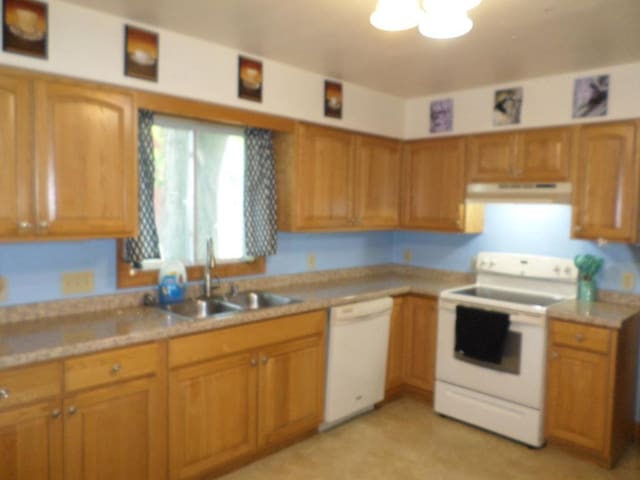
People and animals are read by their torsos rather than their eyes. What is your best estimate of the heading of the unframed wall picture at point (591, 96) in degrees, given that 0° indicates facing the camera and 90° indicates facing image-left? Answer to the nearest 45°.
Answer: approximately 0°

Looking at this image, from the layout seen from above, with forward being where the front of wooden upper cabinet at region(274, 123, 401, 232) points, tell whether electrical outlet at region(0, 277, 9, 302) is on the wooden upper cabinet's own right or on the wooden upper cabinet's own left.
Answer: on the wooden upper cabinet's own right

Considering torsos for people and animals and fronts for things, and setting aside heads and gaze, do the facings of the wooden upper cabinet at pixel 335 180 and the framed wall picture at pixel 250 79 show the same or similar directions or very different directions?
same or similar directions

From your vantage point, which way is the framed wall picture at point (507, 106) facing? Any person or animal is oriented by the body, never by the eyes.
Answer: toward the camera

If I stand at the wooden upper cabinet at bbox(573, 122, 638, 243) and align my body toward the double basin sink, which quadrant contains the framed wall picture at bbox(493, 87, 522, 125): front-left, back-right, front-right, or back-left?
front-right

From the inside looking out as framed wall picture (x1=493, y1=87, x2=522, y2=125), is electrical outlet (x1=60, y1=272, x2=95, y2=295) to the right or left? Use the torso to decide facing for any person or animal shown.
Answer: on its right

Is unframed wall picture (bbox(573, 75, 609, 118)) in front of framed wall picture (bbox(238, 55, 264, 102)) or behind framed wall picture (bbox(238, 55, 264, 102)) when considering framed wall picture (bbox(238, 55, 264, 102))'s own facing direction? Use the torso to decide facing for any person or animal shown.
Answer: in front

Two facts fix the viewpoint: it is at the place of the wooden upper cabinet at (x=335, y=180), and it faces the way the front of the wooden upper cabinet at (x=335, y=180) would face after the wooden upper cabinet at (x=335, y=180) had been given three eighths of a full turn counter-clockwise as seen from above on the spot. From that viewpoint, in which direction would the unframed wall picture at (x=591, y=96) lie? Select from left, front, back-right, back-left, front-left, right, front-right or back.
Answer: right

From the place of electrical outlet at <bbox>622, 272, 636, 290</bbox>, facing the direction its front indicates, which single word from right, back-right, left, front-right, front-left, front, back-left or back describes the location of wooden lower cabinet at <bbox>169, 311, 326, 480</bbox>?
front-right

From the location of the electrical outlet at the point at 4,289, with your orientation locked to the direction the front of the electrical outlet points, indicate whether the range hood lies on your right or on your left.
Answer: on your left

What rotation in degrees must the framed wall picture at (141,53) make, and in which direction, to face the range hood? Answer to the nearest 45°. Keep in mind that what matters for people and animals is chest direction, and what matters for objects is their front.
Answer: approximately 45° to its left

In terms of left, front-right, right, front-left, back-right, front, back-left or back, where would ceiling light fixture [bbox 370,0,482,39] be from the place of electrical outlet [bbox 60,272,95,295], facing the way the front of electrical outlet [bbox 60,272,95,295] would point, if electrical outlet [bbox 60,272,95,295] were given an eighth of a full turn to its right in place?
left
